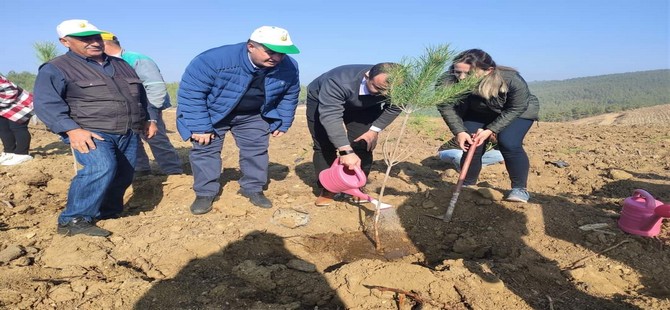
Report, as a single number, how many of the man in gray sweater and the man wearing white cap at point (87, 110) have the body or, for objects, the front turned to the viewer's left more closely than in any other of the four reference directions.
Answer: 0

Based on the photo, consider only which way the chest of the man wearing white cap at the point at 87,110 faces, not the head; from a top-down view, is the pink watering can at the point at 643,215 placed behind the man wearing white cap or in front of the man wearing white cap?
in front

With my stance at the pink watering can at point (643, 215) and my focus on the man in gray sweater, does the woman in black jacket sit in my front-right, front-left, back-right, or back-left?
front-right

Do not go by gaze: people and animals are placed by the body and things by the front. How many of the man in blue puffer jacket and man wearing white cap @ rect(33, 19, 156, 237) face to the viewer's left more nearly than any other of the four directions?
0

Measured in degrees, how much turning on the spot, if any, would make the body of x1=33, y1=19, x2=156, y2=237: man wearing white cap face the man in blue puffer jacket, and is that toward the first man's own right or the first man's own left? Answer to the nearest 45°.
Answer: approximately 45° to the first man's own left

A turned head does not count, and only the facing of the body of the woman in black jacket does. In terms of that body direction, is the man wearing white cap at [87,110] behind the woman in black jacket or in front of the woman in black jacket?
in front

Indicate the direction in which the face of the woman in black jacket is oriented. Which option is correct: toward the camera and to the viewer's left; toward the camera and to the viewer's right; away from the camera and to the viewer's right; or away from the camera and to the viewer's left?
toward the camera and to the viewer's left

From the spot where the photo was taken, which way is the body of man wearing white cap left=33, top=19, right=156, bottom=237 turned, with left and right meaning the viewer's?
facing the viewer and to the right of the viewer

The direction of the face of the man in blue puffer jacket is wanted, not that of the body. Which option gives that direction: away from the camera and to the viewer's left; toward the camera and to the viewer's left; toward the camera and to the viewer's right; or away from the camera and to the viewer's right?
toward the camera and to the viewer's right

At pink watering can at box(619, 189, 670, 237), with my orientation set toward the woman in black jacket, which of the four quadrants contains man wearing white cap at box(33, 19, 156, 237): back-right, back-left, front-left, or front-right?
front-left

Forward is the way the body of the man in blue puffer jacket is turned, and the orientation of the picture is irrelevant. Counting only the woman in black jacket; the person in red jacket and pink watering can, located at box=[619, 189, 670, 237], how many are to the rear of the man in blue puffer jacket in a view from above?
1

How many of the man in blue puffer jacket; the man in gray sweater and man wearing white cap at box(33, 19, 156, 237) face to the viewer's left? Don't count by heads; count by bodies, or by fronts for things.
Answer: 0

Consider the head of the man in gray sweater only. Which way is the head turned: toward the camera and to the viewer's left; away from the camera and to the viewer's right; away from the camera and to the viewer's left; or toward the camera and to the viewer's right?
toward the camera and to the viewer's right

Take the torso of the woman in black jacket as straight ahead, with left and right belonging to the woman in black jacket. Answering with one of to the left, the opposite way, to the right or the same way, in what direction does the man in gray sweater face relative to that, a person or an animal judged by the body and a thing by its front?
to the left

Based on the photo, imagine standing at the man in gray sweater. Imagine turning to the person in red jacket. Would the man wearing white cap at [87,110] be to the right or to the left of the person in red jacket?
left
